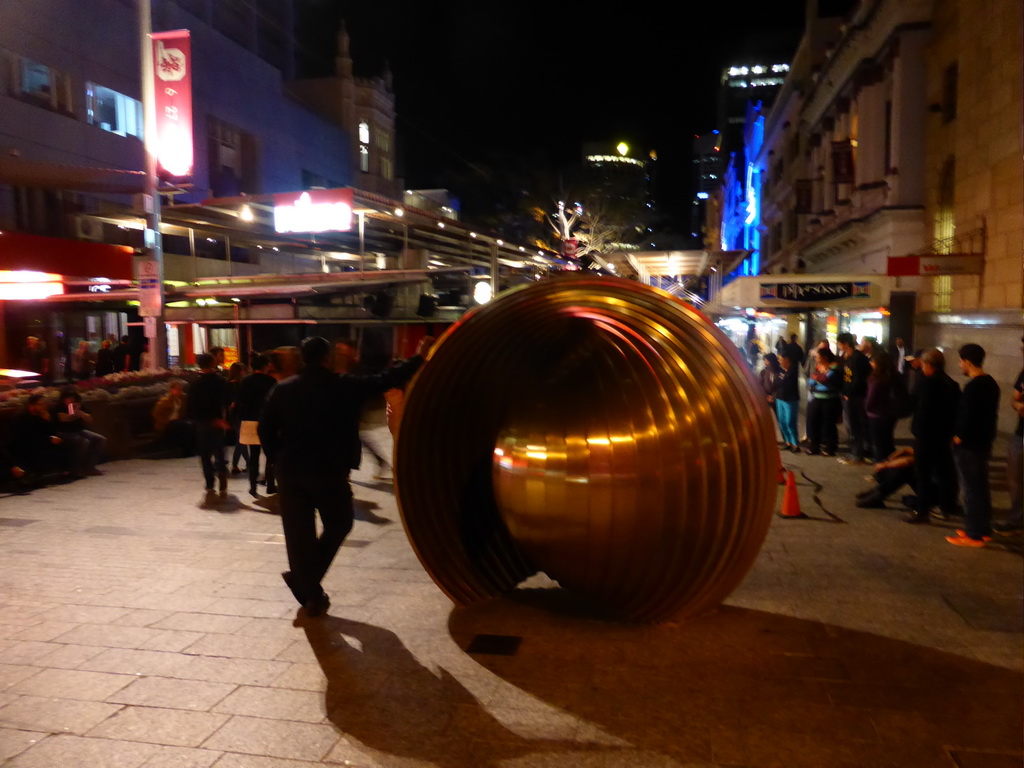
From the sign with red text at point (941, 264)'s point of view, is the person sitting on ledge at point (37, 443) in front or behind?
in front

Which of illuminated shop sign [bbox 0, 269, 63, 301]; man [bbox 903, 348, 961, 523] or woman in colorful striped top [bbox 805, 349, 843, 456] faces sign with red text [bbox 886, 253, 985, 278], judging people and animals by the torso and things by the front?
the illuminated shop sign

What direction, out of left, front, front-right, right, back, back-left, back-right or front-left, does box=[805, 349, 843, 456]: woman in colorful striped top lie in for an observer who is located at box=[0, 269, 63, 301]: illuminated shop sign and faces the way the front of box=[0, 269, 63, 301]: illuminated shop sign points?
front

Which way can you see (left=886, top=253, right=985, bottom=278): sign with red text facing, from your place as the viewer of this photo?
facing the viewer

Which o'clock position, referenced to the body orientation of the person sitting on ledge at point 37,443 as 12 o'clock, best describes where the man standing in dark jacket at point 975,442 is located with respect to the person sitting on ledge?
The man standing in dark jacket is roughly at 12 o'clock from the person sitting on ledge.

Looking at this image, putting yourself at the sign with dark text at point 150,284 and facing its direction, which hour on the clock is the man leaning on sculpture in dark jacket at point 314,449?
The man leaning on sculpture in dark jacket is roughly at 12 o'clock from the sign with dark text.

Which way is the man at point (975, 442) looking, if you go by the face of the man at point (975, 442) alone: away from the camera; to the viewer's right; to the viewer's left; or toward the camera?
to the viewer's left

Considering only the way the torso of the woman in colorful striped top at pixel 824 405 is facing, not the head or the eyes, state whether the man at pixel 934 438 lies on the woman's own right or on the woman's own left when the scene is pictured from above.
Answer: on the woman's own left

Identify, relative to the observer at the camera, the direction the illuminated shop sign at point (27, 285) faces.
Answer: facing the viewer and to the right of the viewer

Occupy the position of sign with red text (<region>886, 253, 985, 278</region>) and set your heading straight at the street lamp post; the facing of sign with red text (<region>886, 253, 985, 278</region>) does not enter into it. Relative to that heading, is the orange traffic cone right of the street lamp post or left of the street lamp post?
left

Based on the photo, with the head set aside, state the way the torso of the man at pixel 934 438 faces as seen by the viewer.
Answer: to the viewer's left

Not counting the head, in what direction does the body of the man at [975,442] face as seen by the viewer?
to the viewer's left

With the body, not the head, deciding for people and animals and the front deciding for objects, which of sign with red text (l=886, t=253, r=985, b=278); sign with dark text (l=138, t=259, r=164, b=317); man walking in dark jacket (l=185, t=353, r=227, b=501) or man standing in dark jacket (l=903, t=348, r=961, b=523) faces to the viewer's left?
man standing in dark jacket (l=903, t=348, r=961, b=523)
